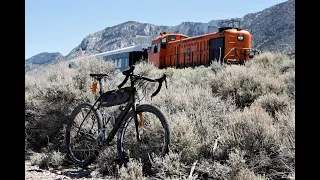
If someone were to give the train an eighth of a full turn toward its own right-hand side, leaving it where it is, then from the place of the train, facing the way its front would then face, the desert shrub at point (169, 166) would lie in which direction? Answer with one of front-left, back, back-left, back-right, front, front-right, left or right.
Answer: front

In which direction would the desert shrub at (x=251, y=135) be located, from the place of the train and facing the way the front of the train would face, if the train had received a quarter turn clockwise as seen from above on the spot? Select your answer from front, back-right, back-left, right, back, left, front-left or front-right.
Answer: front-left

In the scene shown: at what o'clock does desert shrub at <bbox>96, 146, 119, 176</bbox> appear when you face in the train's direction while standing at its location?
The desert shrub is roughly at 2 o'clock from the train.

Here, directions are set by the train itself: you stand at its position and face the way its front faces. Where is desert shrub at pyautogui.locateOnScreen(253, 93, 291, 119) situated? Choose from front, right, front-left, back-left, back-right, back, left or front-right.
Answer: front-right

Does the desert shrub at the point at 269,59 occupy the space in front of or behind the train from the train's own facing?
in front

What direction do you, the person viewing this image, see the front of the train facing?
facing the viewer and to the right of the viewer

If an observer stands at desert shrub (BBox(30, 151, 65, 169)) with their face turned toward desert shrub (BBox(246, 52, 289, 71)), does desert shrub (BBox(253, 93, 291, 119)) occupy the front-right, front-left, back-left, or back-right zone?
front-right

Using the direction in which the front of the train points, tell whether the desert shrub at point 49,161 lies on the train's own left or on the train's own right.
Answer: on the train's own right

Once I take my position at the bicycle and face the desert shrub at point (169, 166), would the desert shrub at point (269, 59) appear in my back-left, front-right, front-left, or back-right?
back-left

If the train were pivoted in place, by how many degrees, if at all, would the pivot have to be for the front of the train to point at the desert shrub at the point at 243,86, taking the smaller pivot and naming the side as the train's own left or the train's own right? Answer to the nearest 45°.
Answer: approximately 45° to the train's own right
